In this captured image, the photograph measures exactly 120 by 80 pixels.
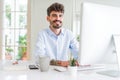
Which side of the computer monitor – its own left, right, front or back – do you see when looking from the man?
front

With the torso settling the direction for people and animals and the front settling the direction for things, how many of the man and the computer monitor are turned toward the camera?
1

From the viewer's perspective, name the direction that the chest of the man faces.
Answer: toward the camera

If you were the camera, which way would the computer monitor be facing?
facing away from the viewer and to the left of the viewer

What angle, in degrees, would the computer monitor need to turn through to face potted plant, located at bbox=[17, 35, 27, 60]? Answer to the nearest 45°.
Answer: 0° — it already faces it

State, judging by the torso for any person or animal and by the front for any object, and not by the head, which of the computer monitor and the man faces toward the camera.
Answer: the man

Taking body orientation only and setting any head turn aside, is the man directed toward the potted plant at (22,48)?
no

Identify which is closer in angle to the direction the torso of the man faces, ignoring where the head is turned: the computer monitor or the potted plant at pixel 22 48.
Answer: the computer monitor
